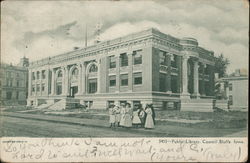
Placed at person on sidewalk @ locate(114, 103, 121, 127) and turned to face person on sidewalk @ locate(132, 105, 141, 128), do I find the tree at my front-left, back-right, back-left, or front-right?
front-left
